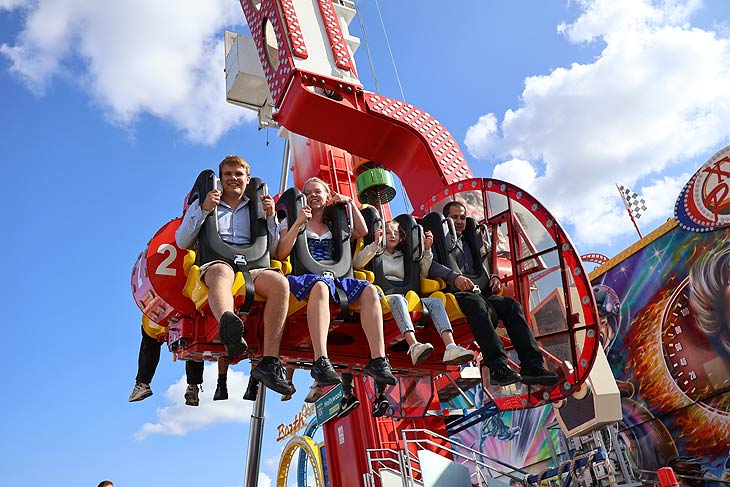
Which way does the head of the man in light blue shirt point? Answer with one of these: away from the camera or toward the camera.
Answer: toward the camera

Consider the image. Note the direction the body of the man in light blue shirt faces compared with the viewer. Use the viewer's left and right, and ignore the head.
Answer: facing the viewer
